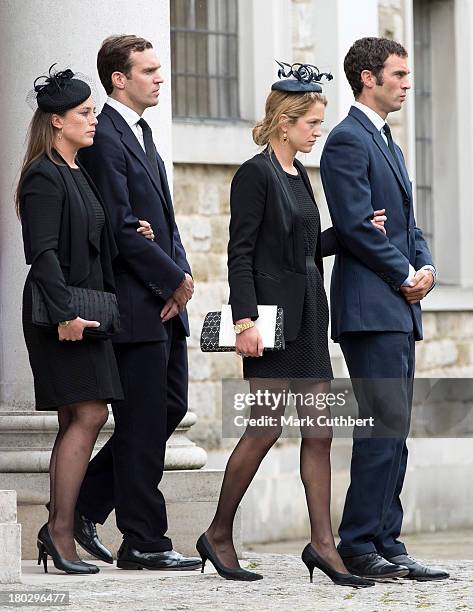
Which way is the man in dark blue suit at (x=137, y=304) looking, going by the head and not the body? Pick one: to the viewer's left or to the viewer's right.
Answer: to the viewer's right

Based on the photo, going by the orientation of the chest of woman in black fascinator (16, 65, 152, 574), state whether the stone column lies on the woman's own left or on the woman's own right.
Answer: on the woman's own left

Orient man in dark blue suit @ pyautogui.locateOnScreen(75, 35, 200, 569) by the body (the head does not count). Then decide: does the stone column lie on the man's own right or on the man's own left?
on the man's own left

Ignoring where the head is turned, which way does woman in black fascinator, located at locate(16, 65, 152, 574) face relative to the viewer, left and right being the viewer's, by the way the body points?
facing to the right of the viewer

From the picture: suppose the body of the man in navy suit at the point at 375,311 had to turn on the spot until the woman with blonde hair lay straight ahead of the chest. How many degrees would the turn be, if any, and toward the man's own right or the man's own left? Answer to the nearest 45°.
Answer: approximately 135° to the man's own right

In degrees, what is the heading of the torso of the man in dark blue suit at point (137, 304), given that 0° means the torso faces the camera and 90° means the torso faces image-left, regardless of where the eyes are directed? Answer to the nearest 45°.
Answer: approximately 270°

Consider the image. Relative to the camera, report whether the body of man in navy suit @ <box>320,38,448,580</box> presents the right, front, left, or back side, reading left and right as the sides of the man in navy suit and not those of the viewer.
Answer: right

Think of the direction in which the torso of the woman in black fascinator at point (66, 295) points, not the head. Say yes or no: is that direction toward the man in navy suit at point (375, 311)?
yes

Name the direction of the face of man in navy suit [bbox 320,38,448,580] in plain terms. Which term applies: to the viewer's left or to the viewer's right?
to the viewer's right

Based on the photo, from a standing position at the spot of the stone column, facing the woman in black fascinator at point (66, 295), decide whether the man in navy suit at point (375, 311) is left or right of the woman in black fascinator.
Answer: left

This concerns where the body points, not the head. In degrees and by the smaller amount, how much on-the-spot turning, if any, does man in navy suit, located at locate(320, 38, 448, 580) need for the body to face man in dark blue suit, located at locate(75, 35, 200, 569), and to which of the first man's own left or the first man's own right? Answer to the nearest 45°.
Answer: approximately 180°

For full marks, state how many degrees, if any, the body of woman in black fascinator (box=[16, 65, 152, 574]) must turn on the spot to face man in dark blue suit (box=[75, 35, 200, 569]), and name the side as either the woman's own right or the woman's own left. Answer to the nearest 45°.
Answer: approximately 45° to the woman's own left

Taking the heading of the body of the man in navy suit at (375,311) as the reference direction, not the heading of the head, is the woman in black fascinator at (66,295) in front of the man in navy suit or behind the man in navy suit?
behind
